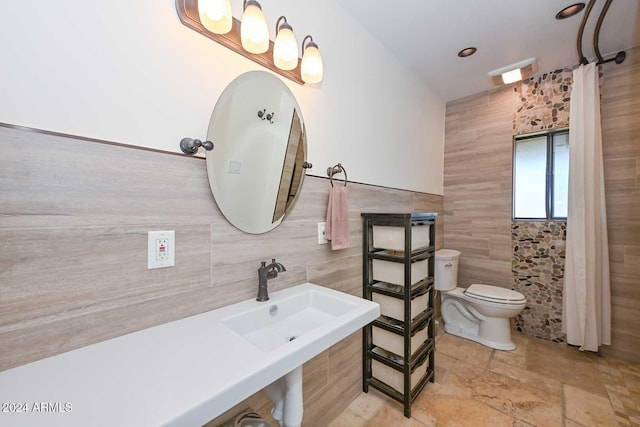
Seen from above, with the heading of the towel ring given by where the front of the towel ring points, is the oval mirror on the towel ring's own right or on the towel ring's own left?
on the towel ring's own right

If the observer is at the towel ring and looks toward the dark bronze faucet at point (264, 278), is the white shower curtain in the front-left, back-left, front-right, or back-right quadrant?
back-left

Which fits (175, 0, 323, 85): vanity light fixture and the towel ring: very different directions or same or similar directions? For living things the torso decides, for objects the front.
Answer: same or similar directions

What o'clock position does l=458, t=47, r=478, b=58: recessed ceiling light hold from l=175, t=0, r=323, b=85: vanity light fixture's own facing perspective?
The recessed ceiling light is roughly at 10 o'clock from the vanity light fixture.

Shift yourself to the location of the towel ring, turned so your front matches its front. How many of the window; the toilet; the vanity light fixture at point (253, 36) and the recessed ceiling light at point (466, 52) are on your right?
1

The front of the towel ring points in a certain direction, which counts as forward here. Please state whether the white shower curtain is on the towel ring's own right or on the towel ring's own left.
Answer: on the towel ring's own left

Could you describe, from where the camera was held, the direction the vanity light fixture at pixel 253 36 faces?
facing the viewer and to the right of the viewer

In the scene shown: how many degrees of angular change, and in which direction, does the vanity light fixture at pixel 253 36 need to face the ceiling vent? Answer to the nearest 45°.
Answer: approximately 45° to its left

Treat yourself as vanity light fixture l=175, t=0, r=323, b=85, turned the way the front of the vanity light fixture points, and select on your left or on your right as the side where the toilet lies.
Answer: on your left

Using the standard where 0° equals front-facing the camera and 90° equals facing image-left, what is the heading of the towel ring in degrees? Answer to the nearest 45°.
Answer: approximately 315°

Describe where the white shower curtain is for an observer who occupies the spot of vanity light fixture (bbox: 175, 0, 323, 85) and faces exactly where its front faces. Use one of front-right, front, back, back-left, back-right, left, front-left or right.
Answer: front-left

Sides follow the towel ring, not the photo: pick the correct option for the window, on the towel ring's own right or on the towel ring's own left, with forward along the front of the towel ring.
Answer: on the towel ring's own left

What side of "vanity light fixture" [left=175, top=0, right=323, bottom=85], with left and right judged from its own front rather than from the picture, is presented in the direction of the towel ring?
left
